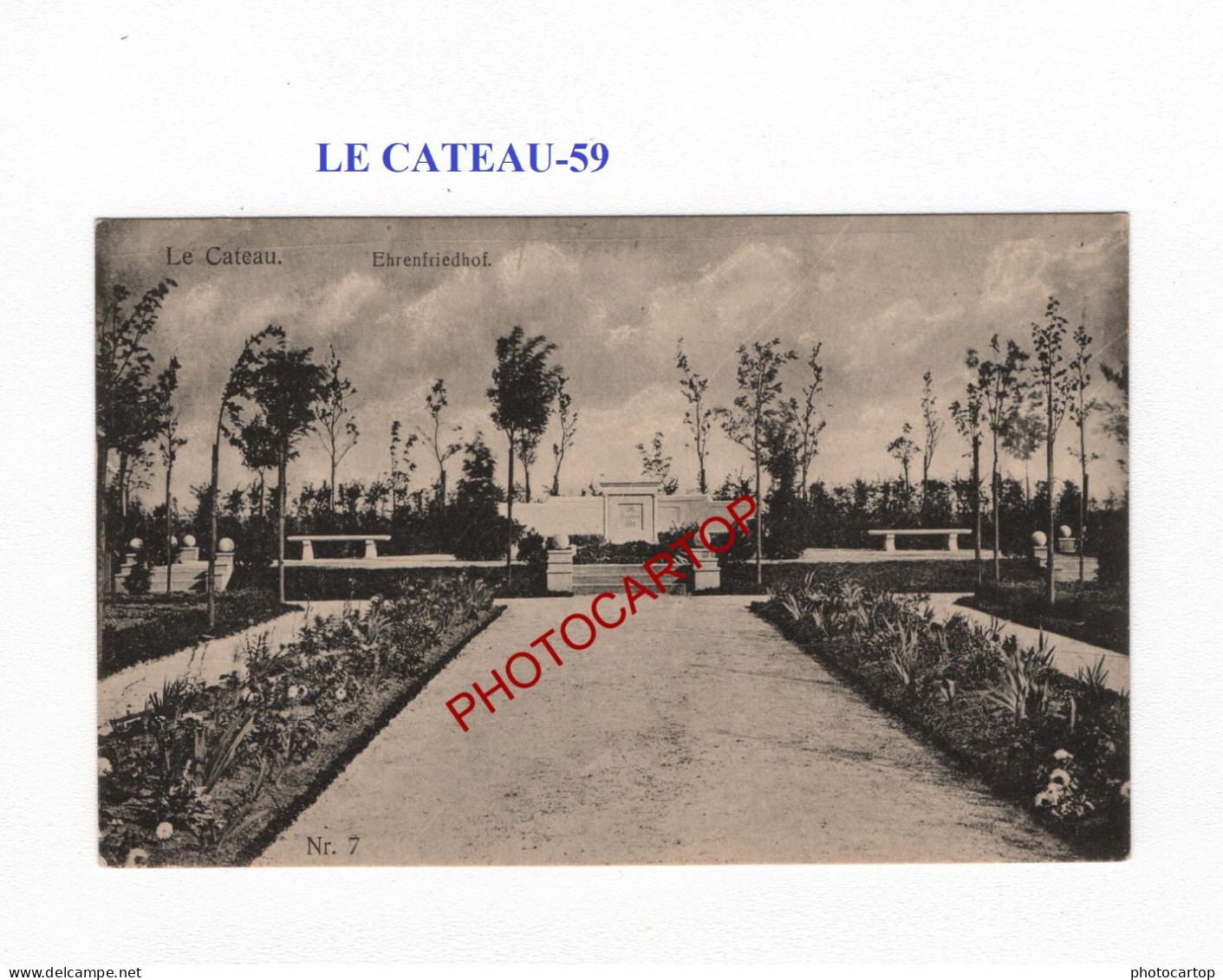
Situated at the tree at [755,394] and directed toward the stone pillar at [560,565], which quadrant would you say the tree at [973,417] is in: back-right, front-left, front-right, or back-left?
back-left

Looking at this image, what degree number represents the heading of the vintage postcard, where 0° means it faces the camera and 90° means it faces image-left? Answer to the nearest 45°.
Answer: approximately 0°
